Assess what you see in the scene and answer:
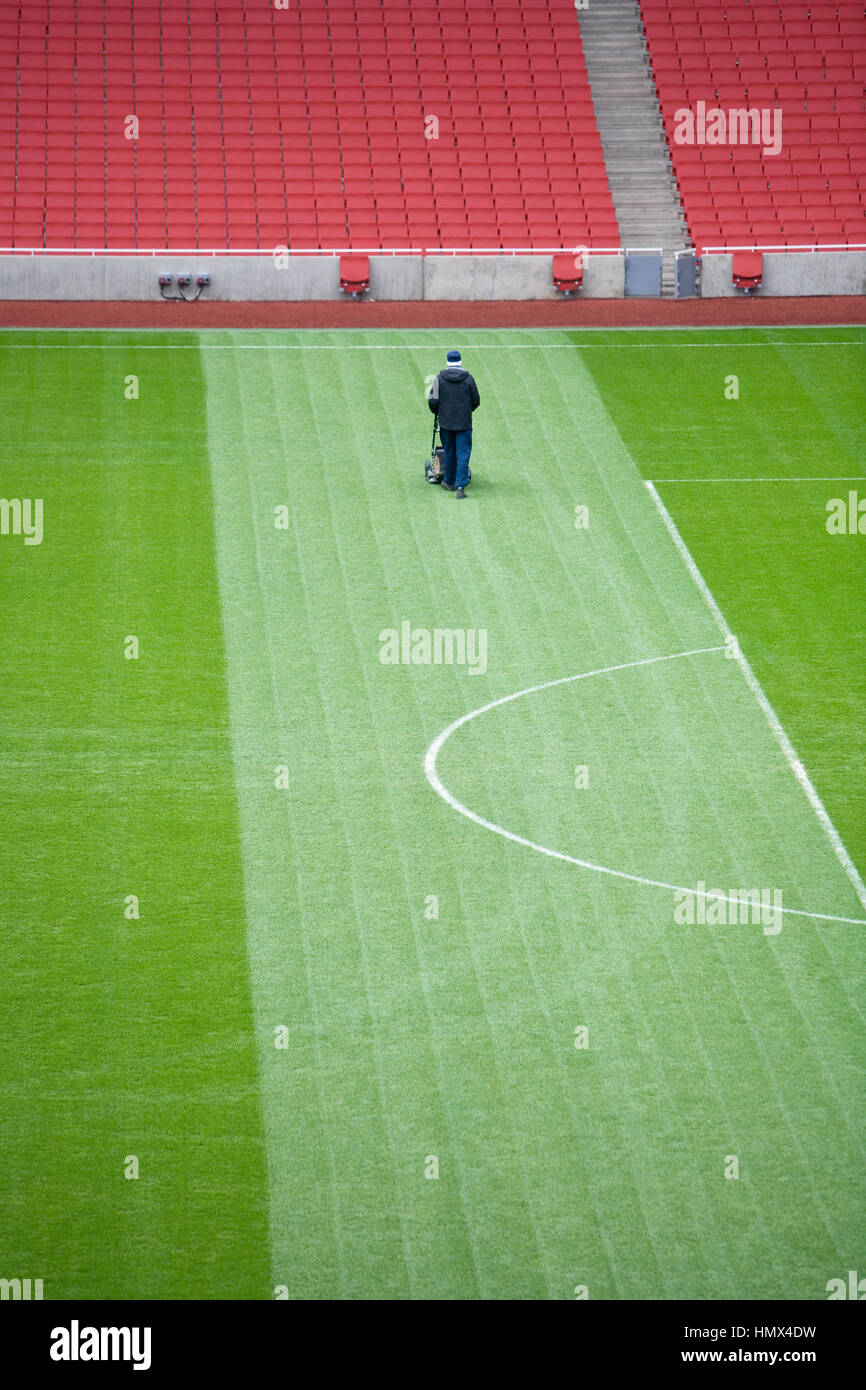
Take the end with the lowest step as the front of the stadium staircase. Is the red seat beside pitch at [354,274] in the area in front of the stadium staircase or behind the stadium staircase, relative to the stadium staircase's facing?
in front

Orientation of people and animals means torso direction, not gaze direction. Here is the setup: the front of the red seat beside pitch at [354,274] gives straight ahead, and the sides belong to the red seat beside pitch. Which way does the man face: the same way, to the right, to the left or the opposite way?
the opposite way

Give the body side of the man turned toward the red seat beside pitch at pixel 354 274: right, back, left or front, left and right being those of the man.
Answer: front

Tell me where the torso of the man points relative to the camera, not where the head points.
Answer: away from the camera

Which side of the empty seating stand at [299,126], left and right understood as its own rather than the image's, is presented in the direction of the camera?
front

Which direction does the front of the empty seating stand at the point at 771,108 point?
toward the camera

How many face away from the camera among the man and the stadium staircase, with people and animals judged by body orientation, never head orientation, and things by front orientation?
1

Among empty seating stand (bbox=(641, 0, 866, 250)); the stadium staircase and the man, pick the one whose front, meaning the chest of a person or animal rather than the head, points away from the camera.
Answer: the man

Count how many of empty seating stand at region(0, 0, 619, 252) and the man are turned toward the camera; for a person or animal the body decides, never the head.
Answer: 1
